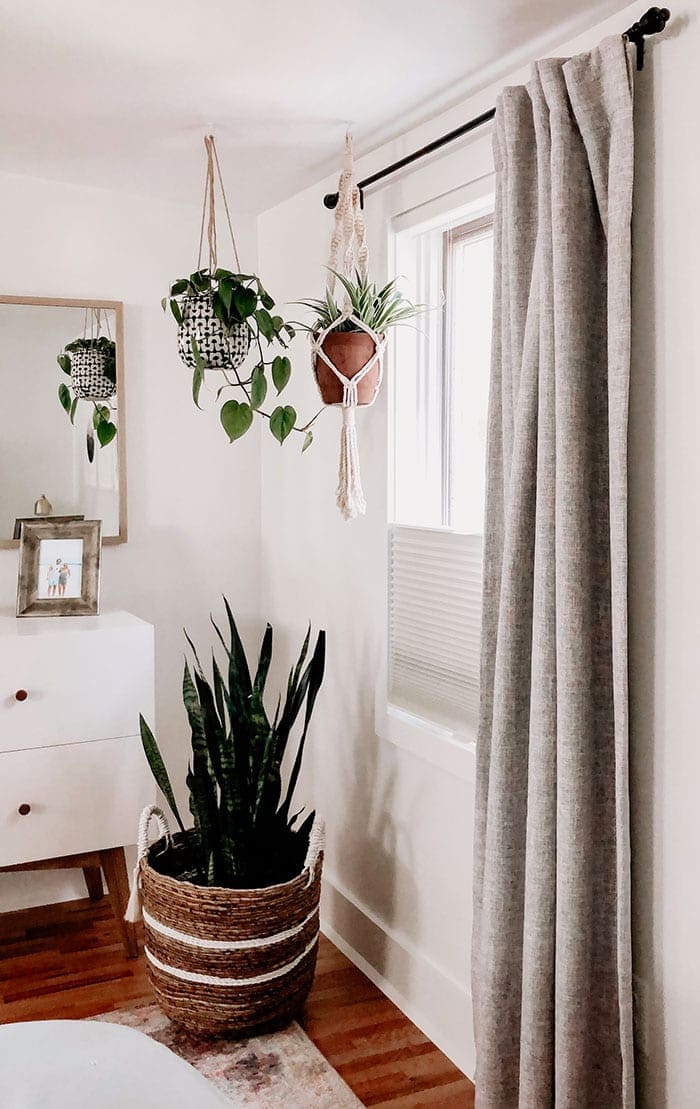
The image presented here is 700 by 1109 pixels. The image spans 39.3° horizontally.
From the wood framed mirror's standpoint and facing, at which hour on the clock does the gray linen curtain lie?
The gray linen curtain is roughly at 11 o'clock from the wood framed mirror.

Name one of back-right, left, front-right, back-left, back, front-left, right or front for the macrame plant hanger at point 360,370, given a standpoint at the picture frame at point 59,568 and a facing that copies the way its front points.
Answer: front-left

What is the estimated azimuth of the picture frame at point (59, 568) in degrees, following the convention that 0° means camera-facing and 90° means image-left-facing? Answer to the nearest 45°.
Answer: approximately 0°

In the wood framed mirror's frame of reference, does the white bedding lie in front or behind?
in front

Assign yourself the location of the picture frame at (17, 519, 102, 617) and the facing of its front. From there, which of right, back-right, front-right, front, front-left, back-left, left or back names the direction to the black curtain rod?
front-left

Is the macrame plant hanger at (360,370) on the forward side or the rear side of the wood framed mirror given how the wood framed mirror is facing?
on the forward side

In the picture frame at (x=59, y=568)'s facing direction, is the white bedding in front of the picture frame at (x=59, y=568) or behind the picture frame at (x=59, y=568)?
in front

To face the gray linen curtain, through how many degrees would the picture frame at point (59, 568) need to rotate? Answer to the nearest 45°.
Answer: approximately 45° to its left

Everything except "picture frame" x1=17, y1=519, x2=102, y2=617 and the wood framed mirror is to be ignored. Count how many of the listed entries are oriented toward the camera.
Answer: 2
